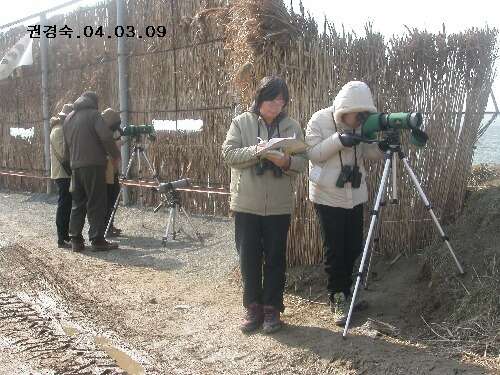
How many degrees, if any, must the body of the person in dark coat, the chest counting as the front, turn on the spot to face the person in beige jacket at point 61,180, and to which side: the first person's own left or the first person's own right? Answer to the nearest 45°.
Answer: approximately 90° to the first person's own left

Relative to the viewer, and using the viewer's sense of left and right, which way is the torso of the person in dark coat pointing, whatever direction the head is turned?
facing away from the viewer and to the right of the viewer

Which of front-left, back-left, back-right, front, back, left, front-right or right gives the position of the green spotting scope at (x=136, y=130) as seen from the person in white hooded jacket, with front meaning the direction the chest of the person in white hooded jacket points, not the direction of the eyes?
back

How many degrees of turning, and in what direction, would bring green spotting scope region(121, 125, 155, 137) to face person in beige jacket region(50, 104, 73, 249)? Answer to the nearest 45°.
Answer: approximately 180°

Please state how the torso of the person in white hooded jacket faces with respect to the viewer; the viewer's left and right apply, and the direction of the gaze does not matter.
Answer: facing the viewer and to the right of the viewer

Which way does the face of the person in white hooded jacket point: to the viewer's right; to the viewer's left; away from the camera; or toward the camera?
to the viewer's right

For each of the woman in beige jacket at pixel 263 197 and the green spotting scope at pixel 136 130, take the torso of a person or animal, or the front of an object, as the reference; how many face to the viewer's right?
1

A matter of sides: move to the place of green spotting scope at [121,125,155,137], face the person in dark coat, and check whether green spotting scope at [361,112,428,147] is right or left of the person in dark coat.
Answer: left

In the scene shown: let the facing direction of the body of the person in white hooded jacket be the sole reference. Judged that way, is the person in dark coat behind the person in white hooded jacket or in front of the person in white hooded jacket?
behind

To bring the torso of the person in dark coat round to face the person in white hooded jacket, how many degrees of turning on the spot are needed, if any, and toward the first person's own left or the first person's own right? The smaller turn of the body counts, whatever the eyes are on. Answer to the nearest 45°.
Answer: approximately 90° to the first person's own right

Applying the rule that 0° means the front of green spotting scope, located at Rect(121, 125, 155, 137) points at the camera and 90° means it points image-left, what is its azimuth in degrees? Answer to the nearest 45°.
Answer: approximately 270°
